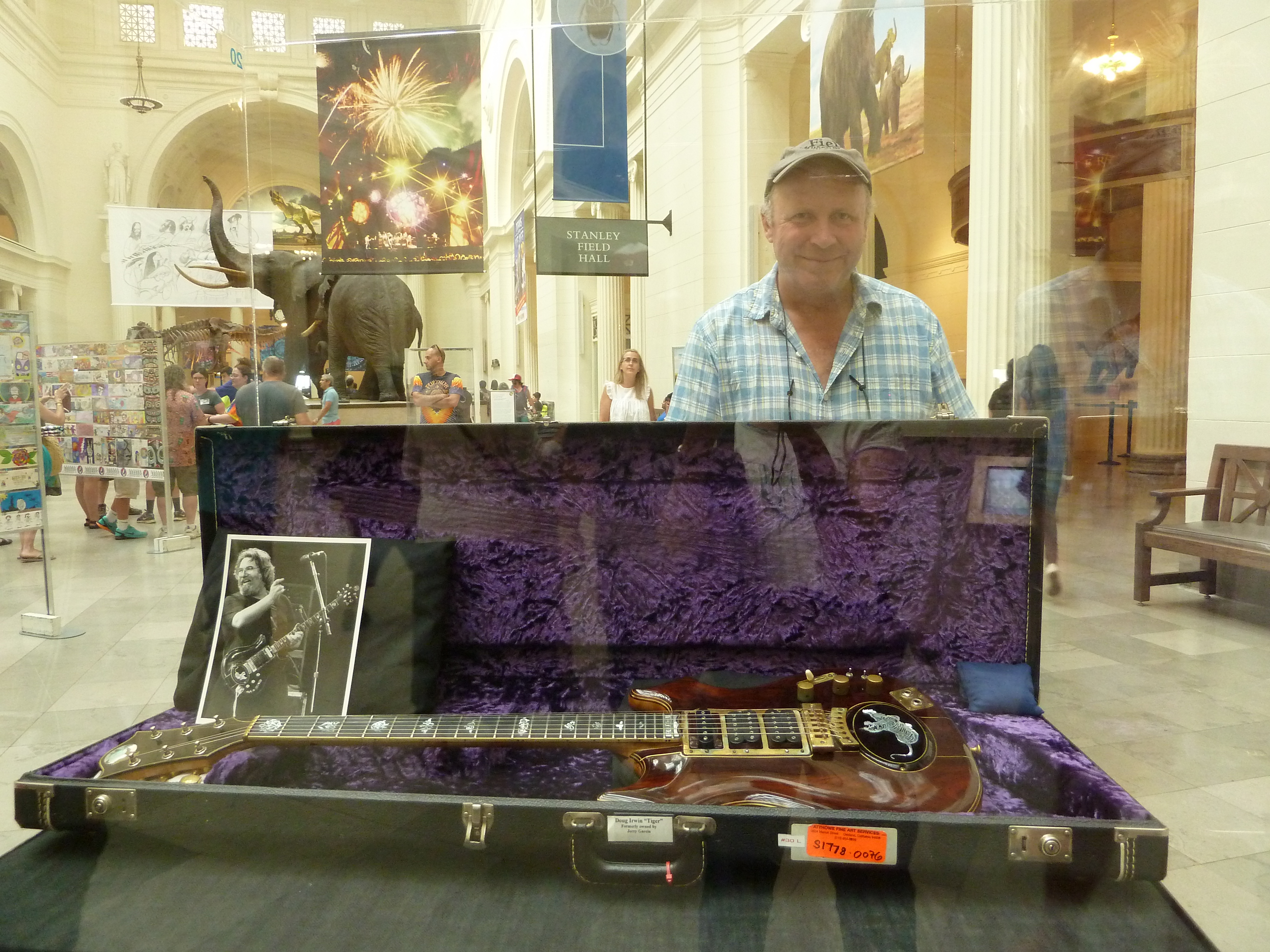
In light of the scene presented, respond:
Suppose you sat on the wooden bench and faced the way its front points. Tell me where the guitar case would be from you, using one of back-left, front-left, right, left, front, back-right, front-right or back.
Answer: front

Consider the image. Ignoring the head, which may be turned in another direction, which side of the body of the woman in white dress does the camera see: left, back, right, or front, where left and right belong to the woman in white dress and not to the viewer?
front

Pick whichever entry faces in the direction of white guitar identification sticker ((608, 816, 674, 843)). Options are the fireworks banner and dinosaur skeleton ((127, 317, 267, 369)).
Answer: the fireworks banner

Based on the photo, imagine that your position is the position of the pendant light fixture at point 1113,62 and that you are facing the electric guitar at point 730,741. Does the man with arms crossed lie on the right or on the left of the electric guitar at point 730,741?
right

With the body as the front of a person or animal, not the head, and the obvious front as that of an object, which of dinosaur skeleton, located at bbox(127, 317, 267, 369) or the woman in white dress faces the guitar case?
the woman in white dress

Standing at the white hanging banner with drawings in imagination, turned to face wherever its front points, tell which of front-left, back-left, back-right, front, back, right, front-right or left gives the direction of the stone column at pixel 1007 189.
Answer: front-left

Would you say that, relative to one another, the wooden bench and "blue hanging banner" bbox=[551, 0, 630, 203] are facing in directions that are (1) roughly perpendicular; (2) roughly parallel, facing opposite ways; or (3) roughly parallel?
roughly perpendicular

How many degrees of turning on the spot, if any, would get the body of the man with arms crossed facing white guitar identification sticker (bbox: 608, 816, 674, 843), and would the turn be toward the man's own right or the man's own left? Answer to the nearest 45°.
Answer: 0° — they already face it

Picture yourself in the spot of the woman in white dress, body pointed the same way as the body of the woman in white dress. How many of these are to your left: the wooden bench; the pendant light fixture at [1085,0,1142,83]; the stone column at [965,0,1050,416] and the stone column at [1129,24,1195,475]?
4

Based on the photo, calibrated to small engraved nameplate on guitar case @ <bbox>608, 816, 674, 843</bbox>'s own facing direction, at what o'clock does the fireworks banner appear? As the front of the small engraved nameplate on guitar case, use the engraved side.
The fireworks banner is roughly at 5 o'clock from the small engraved nameplate on guitar case.

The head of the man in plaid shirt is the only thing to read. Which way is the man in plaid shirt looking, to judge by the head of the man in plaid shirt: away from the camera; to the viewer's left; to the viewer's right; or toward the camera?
toward the camera

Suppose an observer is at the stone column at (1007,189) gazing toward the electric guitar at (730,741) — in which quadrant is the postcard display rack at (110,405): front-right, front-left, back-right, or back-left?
front-right

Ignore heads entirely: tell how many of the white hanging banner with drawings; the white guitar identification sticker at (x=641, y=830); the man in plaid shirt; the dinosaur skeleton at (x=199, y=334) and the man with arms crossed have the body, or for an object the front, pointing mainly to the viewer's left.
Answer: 1

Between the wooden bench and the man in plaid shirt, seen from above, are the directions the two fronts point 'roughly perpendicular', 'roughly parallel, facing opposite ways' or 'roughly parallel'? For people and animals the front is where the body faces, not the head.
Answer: roughly perpendicular

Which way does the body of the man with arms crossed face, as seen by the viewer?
toward the camera

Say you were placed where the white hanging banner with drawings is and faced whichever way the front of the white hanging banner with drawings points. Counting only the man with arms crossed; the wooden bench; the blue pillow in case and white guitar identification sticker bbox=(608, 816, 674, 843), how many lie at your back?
0
